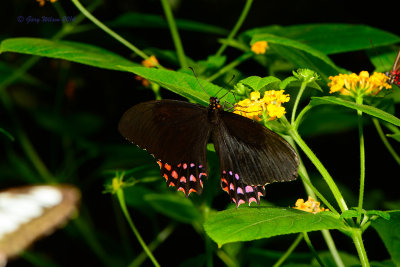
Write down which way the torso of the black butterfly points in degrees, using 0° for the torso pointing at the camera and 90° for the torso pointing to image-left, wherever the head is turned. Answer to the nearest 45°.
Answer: approximately 180°
